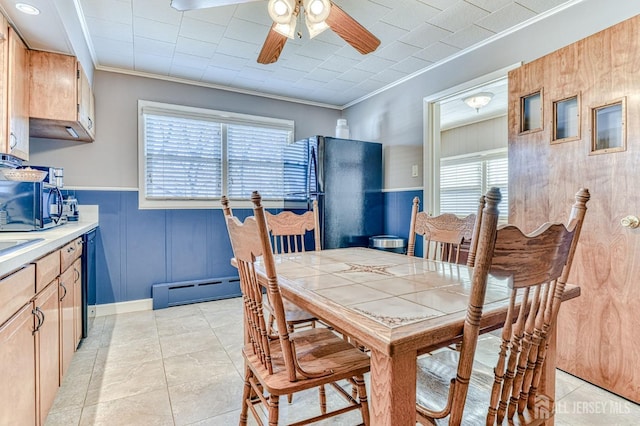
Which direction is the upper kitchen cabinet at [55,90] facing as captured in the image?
to the viewer's right

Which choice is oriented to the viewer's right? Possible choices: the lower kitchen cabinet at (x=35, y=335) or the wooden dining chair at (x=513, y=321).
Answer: the lower kitchen cabinet

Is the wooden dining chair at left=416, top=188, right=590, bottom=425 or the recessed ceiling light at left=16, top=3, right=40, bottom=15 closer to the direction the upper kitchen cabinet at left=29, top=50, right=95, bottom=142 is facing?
the wooden dining chair

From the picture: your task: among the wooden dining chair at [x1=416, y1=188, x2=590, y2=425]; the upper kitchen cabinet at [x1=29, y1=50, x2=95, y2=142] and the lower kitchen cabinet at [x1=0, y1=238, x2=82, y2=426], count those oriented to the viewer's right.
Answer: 2

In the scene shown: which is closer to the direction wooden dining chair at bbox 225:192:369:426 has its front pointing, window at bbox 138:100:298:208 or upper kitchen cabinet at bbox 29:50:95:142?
the window

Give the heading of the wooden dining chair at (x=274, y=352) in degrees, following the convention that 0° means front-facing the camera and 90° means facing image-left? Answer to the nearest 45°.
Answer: approximately 225°

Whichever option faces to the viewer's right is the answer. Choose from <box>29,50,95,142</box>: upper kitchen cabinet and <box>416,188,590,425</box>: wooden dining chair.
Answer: the upper kitchen cabinet

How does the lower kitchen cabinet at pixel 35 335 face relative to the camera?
to the viewer's right

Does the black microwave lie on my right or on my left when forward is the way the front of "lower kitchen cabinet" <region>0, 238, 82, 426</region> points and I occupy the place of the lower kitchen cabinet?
on my left

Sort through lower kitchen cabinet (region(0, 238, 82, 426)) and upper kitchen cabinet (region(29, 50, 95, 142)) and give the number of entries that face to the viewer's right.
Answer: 2
